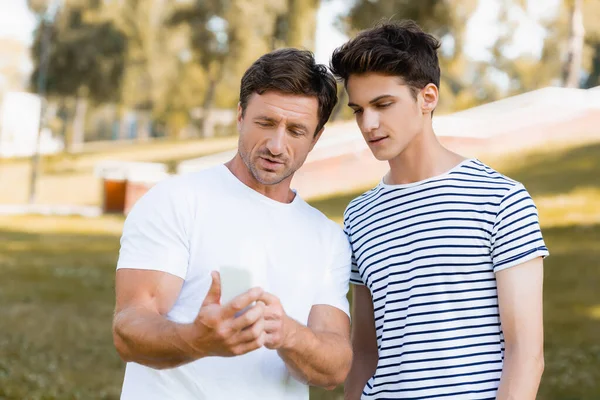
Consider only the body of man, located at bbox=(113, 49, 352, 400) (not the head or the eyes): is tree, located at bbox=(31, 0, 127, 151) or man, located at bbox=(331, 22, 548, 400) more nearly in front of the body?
the man

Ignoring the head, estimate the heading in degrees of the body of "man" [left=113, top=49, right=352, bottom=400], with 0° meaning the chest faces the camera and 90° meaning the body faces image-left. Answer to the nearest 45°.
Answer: approximately 315°

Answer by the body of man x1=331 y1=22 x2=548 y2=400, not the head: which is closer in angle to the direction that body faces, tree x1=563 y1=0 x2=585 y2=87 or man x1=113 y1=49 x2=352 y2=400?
the man

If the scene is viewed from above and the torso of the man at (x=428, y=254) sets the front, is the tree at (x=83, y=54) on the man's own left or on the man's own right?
on the man's own right

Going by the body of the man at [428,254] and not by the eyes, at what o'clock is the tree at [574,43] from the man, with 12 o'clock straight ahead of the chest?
The tree is roughly at 5 o'clock from the man.

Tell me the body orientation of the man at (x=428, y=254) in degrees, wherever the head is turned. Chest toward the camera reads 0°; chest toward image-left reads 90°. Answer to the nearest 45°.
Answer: approximately 45°

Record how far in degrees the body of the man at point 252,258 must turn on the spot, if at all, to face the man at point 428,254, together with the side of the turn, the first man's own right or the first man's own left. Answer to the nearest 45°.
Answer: approximately 45° to the first man's own left
